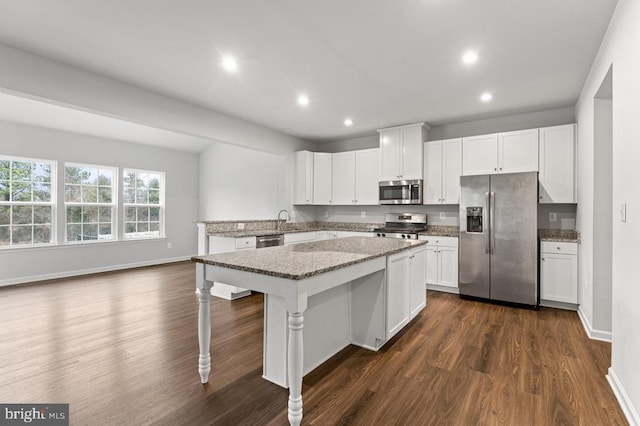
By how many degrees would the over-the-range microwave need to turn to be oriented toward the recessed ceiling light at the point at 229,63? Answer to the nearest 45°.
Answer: approximately 45° to its right

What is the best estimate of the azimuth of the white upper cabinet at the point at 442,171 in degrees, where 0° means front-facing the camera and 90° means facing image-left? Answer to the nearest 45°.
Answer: approximately 0°

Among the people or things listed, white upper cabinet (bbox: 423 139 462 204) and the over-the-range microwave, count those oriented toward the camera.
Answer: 2

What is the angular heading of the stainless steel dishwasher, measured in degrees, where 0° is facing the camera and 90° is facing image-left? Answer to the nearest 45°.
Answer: approximately 315°

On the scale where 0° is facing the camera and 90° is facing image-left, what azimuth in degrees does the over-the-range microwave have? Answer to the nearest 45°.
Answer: approximately 0°

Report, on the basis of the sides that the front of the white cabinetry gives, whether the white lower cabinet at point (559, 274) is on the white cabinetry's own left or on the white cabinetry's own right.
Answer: on the white cabinetry's own left
